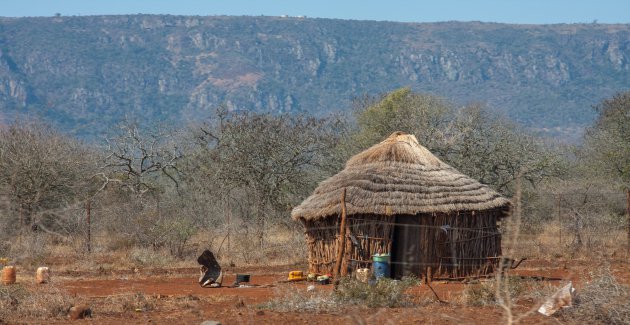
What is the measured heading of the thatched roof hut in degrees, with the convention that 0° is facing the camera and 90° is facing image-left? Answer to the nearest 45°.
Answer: approximately 0°

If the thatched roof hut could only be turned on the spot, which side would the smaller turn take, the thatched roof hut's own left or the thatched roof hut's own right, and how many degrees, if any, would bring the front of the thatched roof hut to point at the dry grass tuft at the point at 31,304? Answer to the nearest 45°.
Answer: approximately 45° to the thatched roof hut's own right

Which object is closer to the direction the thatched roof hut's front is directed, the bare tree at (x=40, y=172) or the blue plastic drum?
the blue plastic drum

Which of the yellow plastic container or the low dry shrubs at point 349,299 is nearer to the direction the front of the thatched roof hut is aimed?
the low dry shrubs

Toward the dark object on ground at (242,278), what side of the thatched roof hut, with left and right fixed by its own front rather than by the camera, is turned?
right
